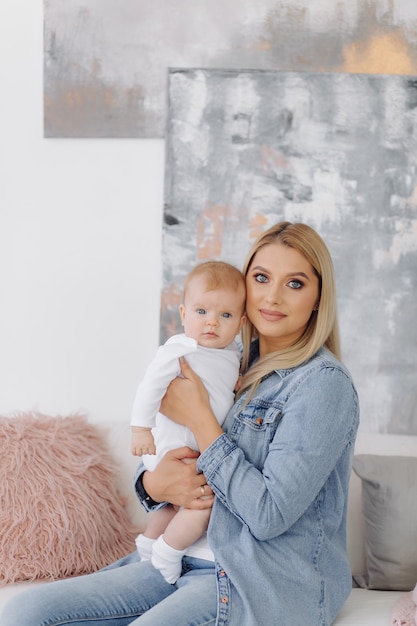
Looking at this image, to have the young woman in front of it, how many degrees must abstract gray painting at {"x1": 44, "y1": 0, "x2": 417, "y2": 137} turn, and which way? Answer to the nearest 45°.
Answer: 0° — it already faces them

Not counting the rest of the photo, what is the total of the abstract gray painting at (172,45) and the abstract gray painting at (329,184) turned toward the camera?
2

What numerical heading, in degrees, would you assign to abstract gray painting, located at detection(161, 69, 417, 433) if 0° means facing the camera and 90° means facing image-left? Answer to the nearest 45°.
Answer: approximately 0°
